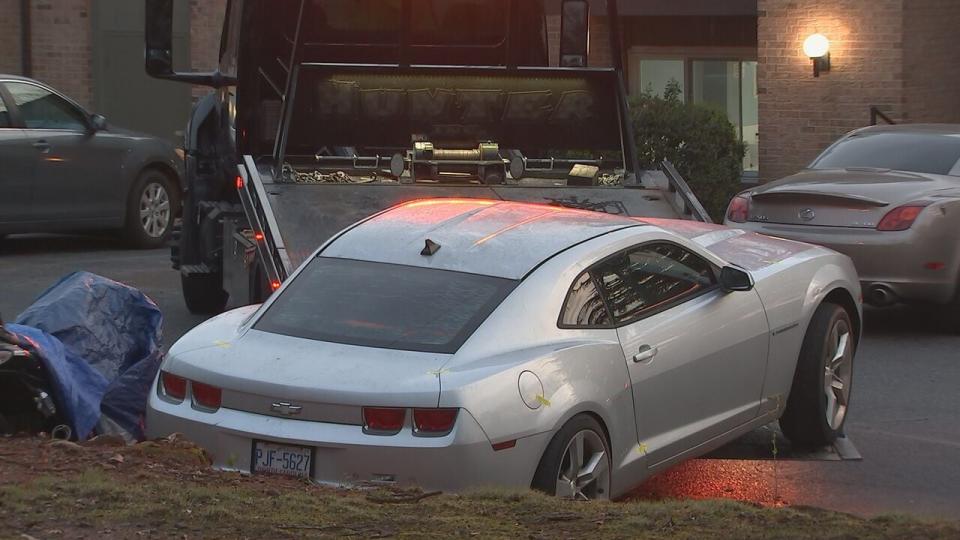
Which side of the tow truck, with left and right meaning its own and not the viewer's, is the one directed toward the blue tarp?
back

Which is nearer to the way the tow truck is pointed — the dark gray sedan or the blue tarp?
the dark gray sedan

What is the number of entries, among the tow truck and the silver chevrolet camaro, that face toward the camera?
0

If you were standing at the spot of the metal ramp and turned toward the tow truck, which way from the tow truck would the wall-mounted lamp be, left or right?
right

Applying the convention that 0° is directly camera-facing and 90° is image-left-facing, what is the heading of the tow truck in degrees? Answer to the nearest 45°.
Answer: approximately 180°

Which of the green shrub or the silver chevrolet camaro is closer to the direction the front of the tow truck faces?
the green shrub

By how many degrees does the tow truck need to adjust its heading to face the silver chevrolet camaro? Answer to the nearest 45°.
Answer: approximately 180°

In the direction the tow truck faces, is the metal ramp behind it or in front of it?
behind

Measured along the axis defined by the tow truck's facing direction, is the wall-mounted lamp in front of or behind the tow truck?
in front

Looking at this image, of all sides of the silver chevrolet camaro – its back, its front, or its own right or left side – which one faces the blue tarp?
back

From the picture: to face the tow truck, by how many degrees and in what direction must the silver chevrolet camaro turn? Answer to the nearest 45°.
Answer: approximately 45° to its left

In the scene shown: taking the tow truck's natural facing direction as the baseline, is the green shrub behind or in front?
in front
